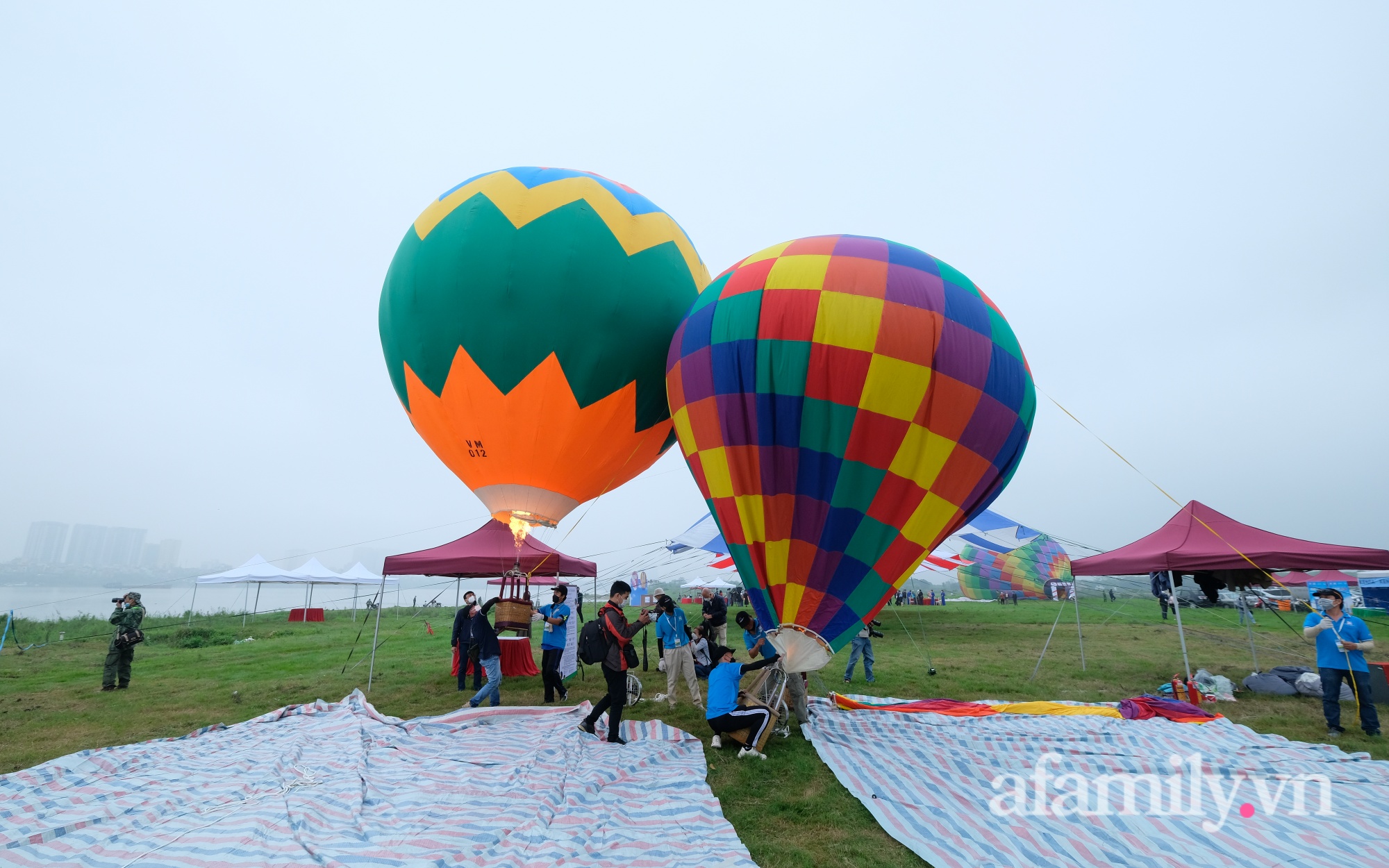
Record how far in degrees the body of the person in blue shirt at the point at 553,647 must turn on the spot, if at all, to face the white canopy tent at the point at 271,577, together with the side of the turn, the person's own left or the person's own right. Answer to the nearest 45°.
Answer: approximately 90° to the person's own right

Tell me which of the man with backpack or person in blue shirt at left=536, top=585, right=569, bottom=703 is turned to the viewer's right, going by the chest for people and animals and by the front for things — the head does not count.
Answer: the man with backpack

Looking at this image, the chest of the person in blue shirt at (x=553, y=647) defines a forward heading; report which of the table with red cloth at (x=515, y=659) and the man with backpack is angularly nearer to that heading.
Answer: the man with backpack

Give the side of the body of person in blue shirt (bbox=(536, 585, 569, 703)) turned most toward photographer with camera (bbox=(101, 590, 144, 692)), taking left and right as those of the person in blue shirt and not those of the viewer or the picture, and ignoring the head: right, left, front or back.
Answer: right

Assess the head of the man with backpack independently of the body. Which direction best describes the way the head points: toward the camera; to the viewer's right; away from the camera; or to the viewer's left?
to the viewer's right

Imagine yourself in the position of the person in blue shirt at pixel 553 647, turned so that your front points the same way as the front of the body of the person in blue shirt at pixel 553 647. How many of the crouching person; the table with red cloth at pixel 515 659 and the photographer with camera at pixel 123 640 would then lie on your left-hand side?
1

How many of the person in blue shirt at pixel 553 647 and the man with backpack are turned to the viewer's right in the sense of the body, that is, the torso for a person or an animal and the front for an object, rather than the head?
1

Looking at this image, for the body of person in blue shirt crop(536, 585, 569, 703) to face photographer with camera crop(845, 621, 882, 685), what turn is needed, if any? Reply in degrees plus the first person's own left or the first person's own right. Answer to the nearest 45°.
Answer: approximately 135° to the first person's own left

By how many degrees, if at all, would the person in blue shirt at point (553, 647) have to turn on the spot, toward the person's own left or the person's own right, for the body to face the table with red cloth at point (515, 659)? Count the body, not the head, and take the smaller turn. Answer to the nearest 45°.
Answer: approximately 135° to the person's own right

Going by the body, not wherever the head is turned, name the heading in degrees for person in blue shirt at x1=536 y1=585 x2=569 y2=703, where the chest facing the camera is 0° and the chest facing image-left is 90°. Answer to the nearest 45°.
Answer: approximately 45°

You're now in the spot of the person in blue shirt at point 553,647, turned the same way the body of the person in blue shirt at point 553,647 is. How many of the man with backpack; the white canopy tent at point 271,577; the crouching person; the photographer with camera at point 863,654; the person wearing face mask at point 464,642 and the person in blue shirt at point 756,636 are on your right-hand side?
2

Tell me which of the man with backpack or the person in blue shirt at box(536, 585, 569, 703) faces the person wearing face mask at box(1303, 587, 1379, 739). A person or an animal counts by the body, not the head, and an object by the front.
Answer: the man with backpack

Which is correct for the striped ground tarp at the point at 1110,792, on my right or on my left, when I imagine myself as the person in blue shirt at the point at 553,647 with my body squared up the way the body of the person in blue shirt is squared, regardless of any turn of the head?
on my left

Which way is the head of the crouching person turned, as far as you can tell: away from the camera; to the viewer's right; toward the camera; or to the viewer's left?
to the viewer's right

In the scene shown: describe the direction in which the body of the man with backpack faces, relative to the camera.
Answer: to the viewer's right

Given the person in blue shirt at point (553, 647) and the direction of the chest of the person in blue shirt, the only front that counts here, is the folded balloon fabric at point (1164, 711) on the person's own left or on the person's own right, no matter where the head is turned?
on the person's own left
